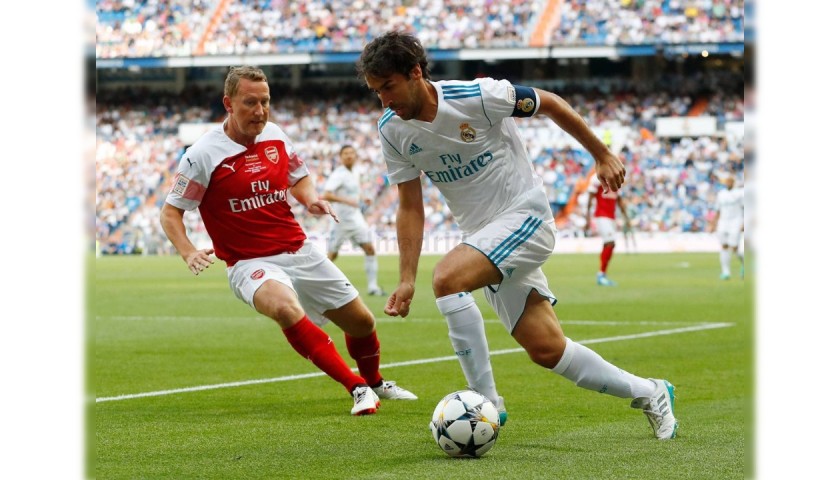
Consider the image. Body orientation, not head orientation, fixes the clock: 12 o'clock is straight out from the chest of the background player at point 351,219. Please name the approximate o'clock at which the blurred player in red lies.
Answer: The blurred player in red is roughly at 10 o'clock from the background player.

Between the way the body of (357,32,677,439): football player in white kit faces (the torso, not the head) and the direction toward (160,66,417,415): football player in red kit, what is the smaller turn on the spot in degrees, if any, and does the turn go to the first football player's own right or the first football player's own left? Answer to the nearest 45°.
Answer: approximately 90° to the first football player's own right

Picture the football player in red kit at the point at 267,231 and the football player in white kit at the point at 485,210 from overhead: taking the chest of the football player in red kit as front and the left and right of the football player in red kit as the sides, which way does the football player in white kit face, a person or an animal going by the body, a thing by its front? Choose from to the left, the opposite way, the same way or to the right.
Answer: to the right

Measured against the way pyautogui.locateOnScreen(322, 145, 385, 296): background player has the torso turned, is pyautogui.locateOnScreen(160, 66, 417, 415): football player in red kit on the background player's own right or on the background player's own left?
on the background player's own right

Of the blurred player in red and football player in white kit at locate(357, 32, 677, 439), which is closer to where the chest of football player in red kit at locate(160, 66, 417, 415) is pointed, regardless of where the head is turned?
the football player in white kit

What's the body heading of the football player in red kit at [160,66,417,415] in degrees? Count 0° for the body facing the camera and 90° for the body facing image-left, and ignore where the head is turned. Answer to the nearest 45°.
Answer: approximately 315°

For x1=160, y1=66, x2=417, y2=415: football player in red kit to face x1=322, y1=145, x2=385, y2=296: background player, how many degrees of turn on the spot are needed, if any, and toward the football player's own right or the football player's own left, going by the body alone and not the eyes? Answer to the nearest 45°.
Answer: approximately 135° to the football player's own left

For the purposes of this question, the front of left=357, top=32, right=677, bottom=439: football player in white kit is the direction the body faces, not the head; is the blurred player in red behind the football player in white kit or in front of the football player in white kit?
behind
